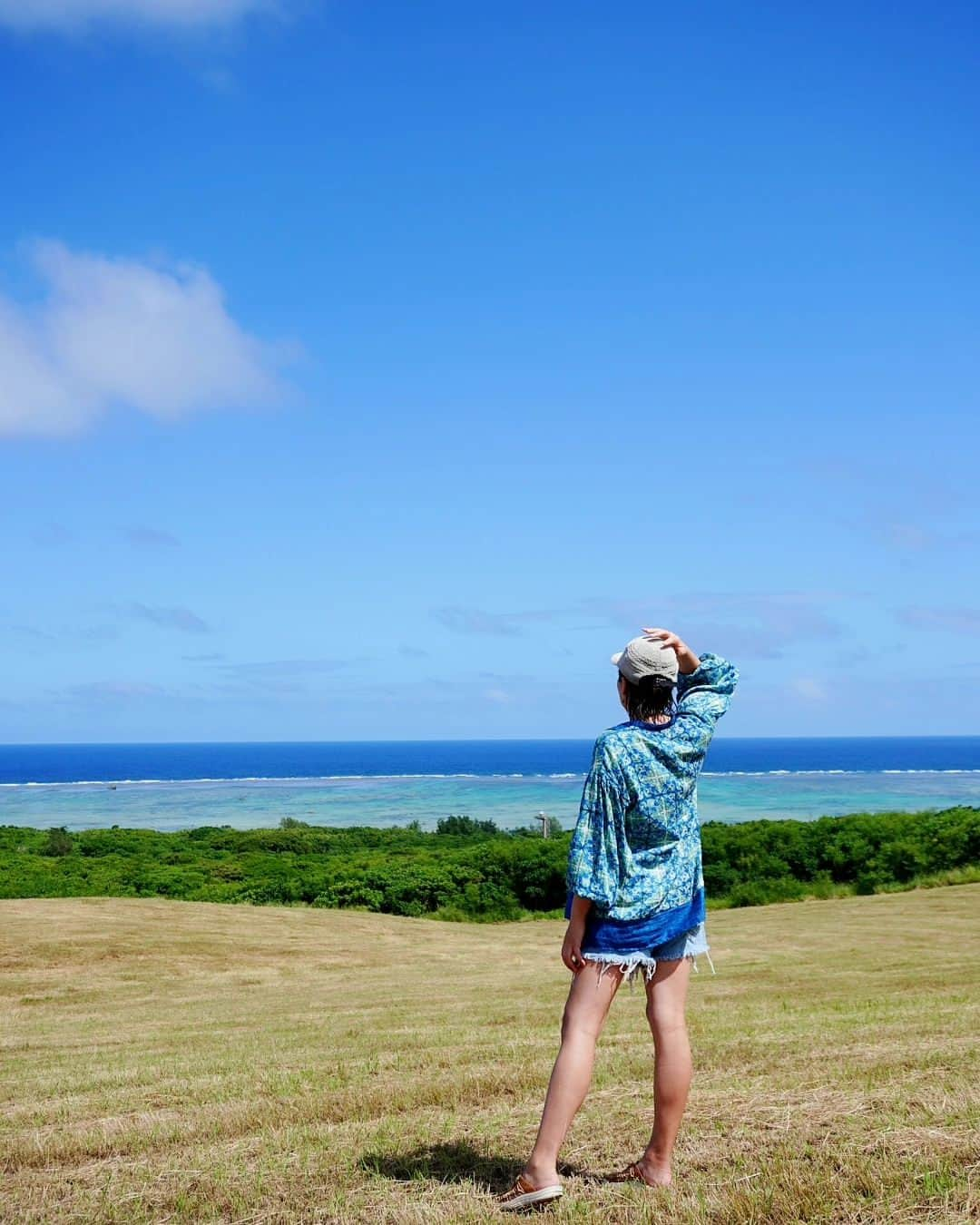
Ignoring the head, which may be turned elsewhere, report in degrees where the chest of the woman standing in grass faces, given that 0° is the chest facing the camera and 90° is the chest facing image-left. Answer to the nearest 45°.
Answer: approximately 135°
